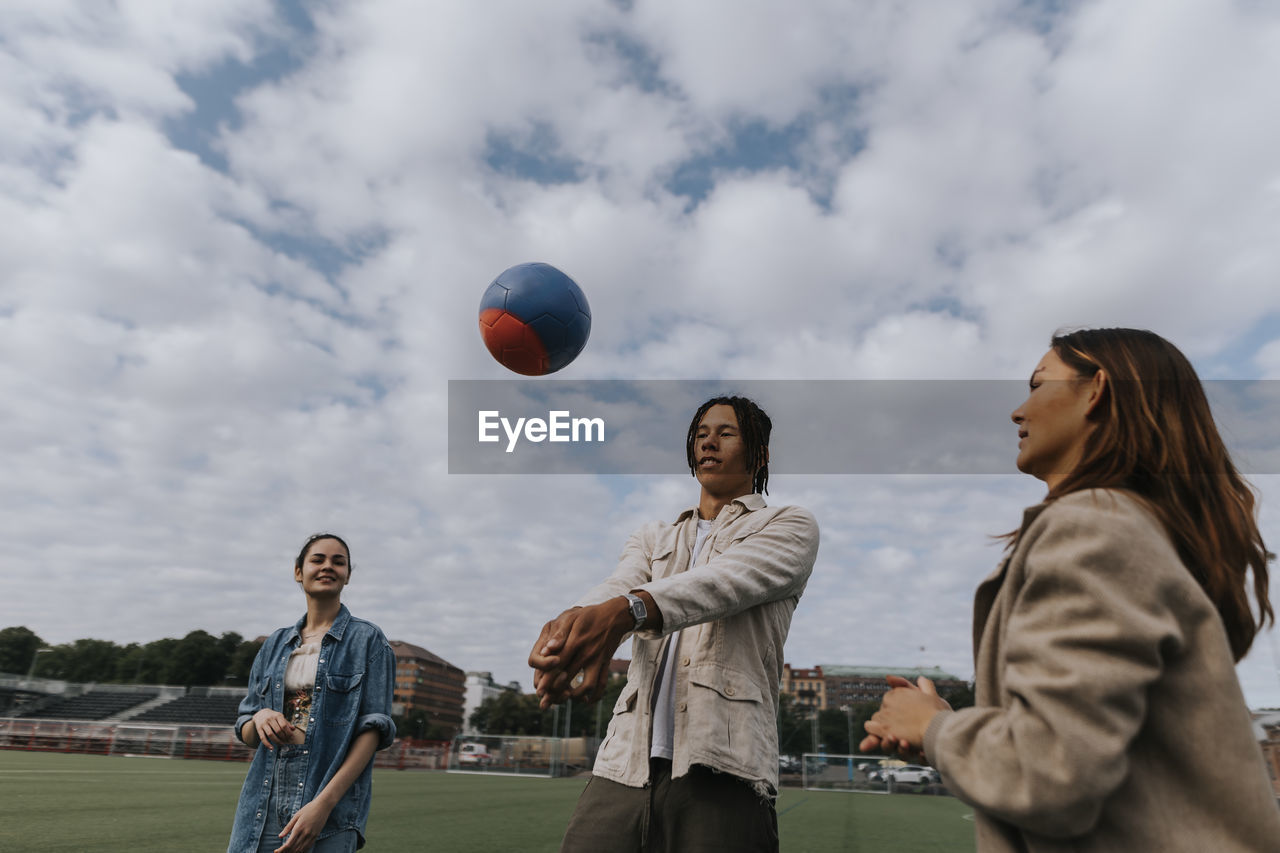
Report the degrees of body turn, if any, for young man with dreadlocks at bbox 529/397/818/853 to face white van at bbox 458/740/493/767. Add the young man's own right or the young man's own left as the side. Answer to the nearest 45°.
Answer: approximately 135° to the young man's own right

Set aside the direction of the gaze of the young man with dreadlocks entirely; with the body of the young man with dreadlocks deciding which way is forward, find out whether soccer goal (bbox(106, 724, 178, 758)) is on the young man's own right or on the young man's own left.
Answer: on the young man's own right

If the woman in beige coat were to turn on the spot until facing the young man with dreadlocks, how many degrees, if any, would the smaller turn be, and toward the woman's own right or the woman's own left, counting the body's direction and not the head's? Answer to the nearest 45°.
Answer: approximately 45° to the woman's own right

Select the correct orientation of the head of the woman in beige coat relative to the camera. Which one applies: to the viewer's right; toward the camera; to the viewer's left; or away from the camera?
to the viewer's left

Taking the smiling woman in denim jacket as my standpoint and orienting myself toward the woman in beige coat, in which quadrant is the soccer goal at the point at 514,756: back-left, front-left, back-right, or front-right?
back-left

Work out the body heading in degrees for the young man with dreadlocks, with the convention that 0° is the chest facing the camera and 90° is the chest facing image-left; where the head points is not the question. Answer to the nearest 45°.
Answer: approximately 45°

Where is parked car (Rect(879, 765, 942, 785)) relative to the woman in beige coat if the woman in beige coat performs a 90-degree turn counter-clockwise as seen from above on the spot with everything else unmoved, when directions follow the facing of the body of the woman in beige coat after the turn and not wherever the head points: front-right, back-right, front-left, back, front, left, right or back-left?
back

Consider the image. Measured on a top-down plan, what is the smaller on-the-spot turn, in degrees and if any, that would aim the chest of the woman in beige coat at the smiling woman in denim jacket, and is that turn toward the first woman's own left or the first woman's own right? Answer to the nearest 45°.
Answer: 0° — they already face them

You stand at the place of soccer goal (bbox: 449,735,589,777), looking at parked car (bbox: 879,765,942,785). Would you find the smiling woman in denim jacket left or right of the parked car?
right

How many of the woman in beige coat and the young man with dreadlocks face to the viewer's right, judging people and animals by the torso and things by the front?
0

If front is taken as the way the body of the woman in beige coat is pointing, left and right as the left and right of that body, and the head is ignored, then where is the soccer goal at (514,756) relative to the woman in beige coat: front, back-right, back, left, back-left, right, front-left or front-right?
front-right

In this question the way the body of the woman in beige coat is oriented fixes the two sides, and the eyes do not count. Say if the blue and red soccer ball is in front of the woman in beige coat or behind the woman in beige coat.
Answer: in front

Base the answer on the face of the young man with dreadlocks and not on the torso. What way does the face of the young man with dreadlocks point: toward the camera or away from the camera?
toward the camera

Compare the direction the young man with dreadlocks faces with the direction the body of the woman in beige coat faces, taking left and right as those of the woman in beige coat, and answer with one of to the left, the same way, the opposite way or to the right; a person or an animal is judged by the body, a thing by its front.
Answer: to the left

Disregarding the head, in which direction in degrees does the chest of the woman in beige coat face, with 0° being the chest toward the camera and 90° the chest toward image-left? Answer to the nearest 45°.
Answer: approximately 90°

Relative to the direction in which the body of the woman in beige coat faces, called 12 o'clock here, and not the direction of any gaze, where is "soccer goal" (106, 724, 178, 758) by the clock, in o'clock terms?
The soccer goal is roughly at 1 o'clock from the woman in beige coat.

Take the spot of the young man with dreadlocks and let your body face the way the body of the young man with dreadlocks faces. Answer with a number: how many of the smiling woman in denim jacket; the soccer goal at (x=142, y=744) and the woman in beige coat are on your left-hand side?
1
